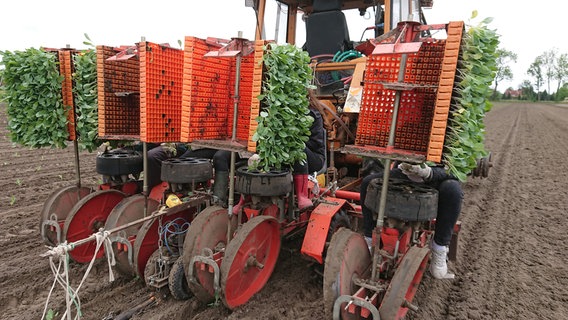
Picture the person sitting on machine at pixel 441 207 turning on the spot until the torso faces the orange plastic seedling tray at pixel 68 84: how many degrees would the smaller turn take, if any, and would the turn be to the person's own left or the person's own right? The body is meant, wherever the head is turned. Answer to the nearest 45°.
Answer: approximately 90° to the person's own right

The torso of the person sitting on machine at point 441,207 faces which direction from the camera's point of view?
toward the camera

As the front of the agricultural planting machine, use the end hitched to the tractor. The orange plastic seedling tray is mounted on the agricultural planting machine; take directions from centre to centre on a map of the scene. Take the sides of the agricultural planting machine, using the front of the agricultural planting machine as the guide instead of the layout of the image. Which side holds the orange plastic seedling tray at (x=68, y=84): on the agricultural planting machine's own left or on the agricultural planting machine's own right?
on the agricultural planting machine's own left

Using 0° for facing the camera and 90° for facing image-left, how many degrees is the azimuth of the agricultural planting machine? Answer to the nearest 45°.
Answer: approximately 225°
